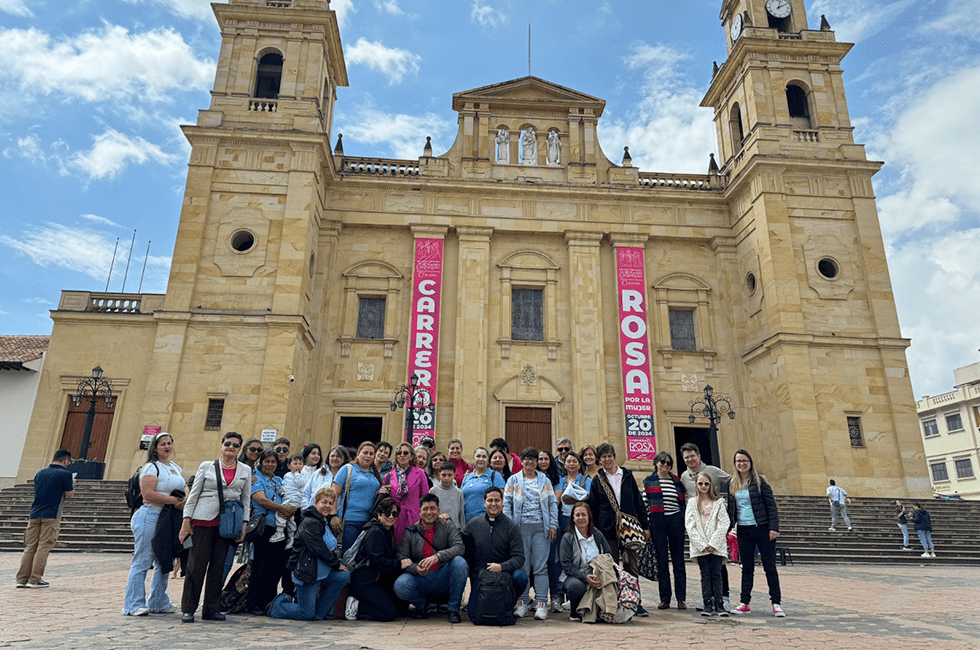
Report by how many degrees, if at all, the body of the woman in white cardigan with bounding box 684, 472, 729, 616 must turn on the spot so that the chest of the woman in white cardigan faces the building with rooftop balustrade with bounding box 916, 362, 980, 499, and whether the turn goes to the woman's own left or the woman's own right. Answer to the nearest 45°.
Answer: approximately 180°

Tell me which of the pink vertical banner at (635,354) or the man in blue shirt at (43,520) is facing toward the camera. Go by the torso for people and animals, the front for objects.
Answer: the pink vertical banner

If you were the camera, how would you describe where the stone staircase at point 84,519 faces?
facing the viewer

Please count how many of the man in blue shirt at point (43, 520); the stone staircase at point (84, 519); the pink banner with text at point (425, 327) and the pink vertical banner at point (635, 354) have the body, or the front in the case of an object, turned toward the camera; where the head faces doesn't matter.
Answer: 3

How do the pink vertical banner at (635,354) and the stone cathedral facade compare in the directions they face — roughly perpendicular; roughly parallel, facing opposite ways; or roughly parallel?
roughly parallel

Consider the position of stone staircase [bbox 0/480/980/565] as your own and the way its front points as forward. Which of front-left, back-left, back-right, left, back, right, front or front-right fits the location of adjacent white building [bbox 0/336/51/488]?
right

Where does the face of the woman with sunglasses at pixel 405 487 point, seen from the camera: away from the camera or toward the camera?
toward the camera

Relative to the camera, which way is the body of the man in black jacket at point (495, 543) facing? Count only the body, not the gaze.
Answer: toward the camera

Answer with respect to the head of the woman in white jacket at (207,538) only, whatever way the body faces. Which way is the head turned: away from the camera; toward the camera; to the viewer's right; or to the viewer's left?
toward the camera

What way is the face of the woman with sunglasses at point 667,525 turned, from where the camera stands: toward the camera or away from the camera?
toward the camera

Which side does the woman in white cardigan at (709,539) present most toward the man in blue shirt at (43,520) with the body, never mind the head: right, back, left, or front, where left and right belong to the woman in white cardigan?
right

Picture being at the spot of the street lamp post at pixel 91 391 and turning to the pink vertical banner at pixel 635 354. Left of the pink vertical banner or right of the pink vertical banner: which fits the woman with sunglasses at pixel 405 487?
right

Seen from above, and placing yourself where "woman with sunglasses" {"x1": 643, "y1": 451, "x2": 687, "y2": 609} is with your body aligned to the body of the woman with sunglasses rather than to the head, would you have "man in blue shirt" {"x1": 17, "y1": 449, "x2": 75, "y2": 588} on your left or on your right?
on your right

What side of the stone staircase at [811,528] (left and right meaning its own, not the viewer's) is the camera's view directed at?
front

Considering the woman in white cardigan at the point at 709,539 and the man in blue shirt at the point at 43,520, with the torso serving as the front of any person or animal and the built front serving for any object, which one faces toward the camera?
the woman in white cardigan

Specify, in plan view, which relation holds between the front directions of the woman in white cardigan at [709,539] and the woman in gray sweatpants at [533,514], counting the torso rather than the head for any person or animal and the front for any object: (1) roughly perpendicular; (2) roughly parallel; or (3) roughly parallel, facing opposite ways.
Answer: roughly parallel

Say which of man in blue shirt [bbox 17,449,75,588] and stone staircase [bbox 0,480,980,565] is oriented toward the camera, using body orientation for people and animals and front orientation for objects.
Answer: the stone staircase

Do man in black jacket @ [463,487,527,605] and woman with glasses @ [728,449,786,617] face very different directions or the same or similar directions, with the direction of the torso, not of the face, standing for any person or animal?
same or similar directions

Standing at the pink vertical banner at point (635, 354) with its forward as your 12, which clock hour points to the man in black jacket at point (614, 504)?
The man in black jacket is roughly at 12 o'clock from the pink vertical banner.

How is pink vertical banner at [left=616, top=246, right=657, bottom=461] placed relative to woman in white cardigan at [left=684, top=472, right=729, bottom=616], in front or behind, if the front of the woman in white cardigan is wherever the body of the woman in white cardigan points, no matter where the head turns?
behind

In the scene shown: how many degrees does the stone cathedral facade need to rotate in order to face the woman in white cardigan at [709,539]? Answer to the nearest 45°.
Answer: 0° — it already faces them

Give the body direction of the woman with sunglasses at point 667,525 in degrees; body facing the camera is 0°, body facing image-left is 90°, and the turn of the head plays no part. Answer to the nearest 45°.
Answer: approximately 0°
